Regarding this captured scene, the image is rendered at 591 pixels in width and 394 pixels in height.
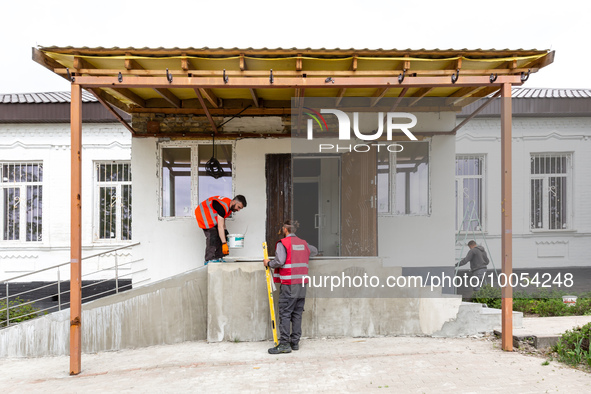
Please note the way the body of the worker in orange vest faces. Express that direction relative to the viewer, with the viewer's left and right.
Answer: facing to the right of the viewer

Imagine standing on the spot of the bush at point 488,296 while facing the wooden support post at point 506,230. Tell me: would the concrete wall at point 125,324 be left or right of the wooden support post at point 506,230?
right

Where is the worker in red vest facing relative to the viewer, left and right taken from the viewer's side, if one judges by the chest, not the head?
facing away from the viewer and to the left of the viewer

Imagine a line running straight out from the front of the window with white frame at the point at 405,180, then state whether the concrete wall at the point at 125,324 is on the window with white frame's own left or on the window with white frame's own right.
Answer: on the window with white frame's own right

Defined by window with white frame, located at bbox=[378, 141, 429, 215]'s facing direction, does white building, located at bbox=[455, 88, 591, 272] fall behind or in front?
behind

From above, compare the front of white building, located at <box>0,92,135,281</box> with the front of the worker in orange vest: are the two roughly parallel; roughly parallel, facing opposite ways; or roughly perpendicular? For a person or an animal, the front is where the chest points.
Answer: roughly perpendicular

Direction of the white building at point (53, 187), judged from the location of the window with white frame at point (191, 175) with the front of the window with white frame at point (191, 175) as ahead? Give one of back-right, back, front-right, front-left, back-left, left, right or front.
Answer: back-right

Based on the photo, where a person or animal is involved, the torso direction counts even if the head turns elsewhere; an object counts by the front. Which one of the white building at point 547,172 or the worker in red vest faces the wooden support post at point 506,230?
the white building

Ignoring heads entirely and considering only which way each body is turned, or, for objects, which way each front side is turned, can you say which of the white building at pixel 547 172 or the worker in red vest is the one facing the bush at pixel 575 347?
the white building

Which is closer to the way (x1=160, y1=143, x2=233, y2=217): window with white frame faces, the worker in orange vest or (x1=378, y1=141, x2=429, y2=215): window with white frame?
the worker in orange vest
